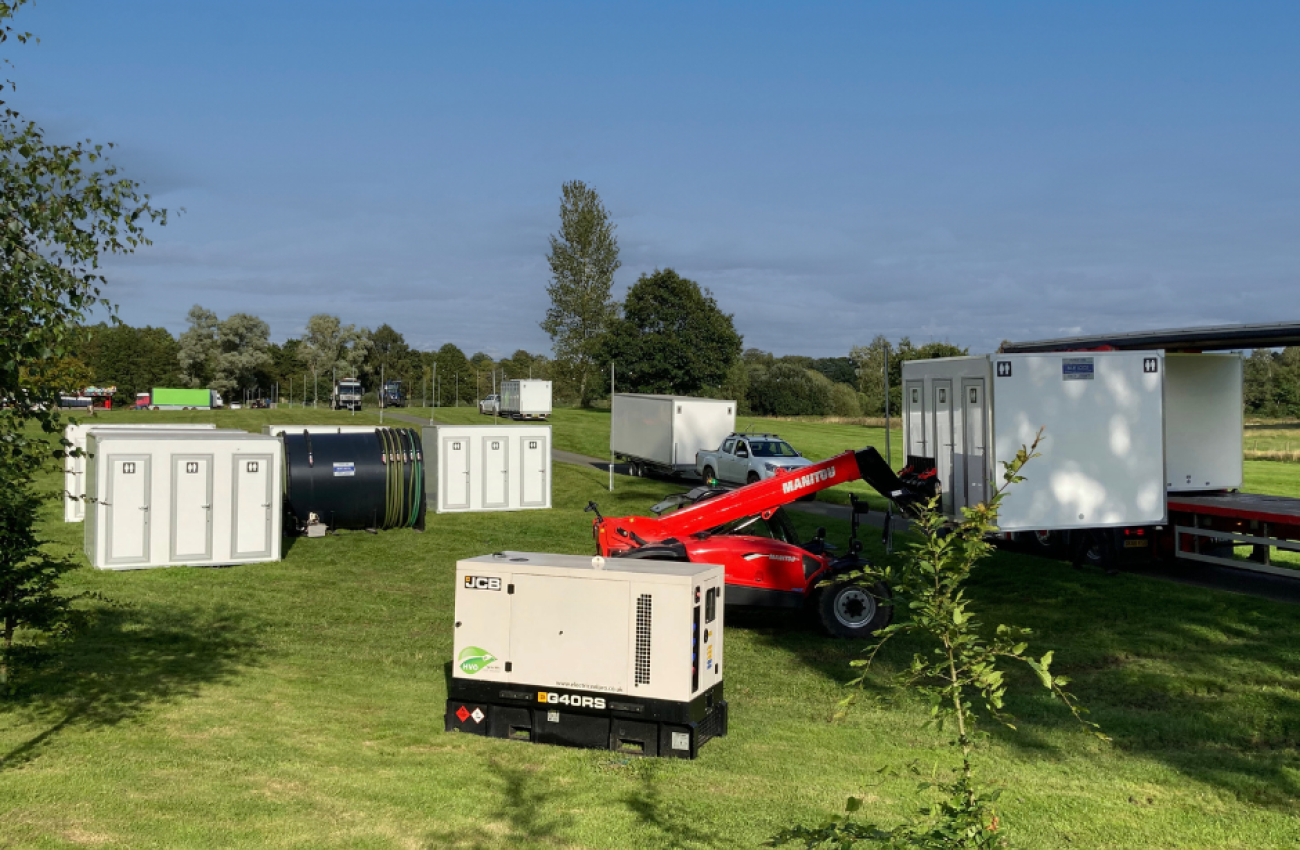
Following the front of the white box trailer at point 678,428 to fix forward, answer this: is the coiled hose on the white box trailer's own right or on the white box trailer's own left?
on the white box trailer's own right

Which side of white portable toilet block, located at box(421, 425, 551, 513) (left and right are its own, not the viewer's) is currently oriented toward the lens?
front

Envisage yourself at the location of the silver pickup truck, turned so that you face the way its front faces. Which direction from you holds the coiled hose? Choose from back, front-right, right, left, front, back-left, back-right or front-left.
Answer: right

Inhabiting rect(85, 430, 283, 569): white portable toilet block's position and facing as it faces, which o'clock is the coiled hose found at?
The coiled hose is roughly at 8 o'clock from the white portable toilet block.

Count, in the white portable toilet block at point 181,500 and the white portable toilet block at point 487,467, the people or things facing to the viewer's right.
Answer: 0

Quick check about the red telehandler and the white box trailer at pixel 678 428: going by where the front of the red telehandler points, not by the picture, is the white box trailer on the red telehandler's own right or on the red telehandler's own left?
on the red telehandler's own left

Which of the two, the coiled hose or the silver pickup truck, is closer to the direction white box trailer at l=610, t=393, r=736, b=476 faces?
the silver pickup truck

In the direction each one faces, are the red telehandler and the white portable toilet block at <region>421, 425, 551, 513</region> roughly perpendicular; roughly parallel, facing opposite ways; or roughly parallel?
roughly perpendicular

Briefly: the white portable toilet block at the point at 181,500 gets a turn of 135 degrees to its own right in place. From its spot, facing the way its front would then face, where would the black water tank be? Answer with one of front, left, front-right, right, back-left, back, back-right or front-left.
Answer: right

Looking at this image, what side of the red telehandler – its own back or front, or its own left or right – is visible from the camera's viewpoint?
right

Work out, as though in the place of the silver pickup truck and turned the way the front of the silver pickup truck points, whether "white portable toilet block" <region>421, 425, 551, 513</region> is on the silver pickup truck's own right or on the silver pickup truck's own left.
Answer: on the silver pickup truck's own right

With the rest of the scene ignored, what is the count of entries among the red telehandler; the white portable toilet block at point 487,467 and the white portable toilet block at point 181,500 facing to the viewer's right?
1

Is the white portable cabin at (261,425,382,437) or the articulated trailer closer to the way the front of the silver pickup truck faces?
the articulated trailer

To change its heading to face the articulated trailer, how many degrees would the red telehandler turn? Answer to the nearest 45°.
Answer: approximately 45° to its left

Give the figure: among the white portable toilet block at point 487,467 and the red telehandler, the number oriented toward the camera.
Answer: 1

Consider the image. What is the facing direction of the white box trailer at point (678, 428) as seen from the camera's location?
facing the viewer and to the right of the viewer

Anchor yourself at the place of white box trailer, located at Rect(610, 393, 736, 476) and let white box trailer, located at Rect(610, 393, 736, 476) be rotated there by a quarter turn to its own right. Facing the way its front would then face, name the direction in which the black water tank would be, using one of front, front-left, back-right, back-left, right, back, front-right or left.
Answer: front
